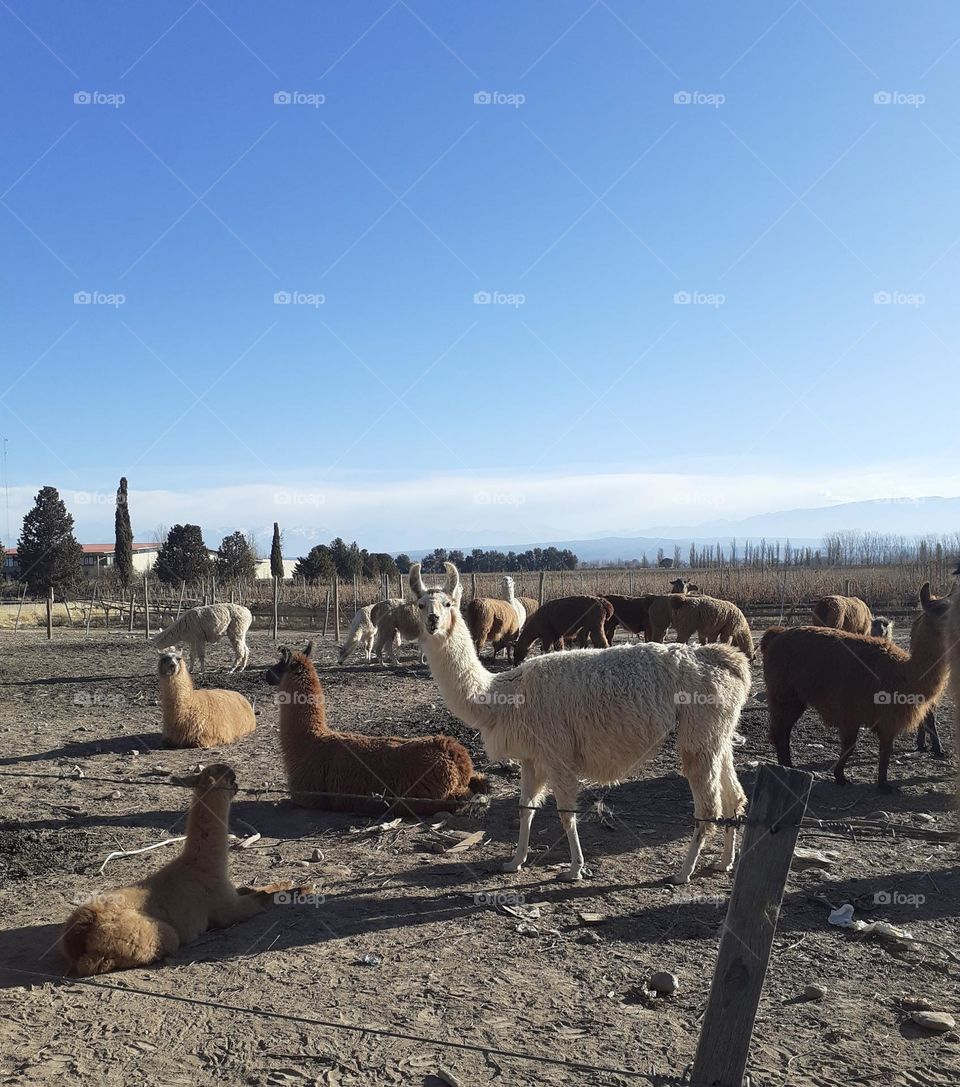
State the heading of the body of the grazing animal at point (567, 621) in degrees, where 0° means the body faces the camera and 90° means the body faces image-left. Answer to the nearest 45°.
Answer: approximately 90°

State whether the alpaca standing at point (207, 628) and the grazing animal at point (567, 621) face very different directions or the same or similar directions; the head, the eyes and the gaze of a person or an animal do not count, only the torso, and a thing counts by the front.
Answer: same or similar directions

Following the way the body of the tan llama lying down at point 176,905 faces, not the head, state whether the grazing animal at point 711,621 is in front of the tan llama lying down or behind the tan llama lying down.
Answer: in front

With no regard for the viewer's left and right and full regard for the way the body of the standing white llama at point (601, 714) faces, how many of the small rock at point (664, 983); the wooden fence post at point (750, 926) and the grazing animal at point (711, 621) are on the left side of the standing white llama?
2

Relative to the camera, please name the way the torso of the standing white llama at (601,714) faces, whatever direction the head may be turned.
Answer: to the viewer's left

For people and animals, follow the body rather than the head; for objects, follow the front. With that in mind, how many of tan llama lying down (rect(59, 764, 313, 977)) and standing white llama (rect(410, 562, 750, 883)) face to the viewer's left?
1

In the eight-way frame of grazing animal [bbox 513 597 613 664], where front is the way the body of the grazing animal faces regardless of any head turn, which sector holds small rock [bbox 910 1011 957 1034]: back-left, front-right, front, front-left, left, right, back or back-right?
left

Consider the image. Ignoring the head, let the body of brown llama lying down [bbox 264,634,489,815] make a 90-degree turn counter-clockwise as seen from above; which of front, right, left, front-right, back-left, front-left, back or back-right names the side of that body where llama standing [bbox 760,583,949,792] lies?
left

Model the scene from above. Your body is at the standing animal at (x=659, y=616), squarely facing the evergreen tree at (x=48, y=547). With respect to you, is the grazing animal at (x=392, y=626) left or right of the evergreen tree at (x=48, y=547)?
left

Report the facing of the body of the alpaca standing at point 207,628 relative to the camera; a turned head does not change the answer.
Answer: to the viewer's left

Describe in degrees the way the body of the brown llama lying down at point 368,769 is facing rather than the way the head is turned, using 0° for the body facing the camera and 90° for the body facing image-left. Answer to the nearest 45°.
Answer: approximately 90°
